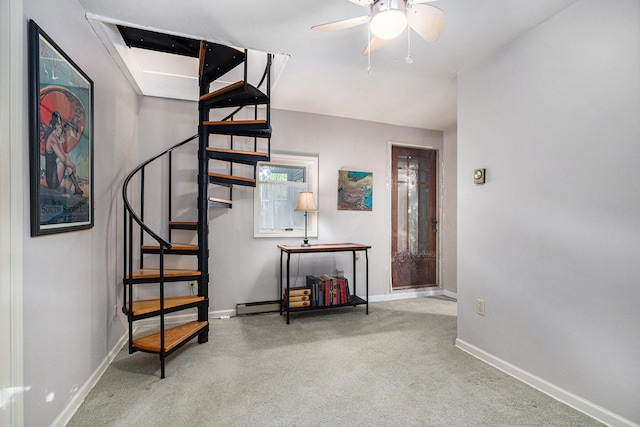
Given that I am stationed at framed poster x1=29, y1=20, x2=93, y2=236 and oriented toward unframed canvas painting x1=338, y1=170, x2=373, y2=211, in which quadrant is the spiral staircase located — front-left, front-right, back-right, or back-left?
front-left

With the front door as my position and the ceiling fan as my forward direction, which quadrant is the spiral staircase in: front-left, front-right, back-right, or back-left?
front-right

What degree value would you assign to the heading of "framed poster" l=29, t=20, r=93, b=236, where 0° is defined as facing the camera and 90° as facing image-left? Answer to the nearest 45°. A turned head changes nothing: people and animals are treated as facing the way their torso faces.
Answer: approximately 315°

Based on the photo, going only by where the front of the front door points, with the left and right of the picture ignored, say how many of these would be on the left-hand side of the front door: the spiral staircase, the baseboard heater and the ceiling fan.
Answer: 0

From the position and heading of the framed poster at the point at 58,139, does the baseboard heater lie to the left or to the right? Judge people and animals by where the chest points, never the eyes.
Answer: on its left

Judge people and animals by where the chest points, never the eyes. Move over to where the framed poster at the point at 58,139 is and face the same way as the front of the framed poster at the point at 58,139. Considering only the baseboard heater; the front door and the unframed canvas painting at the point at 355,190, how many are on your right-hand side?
0

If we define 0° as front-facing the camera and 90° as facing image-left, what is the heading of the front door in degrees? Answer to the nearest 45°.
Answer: approximately 315°

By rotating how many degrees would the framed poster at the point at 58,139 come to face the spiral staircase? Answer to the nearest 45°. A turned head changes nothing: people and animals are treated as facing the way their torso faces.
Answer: approximately 90° to its left

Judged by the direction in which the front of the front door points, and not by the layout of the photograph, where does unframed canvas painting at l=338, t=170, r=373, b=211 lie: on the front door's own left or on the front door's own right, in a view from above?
on the front door's own right

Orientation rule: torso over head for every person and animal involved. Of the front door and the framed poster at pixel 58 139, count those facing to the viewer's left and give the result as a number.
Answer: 0

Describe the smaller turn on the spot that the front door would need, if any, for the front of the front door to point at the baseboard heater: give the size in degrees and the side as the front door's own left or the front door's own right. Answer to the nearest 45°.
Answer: approximately 90° to the front door's own right

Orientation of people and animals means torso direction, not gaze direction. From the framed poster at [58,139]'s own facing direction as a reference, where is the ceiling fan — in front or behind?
in front

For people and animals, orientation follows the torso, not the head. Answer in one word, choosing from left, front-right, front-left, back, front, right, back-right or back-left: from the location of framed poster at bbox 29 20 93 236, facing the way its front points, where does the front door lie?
front-left

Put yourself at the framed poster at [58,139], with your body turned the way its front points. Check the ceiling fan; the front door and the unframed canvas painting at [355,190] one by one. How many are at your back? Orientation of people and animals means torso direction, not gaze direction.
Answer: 0
